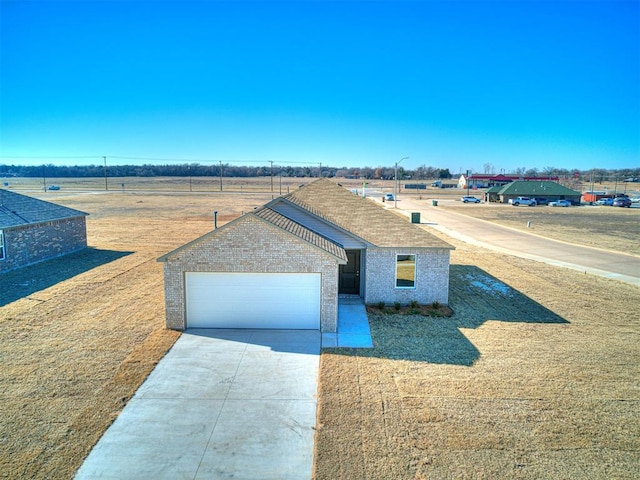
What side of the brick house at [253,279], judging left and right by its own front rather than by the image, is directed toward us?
front

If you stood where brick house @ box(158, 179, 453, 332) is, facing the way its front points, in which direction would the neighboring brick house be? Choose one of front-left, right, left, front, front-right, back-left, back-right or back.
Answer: back-right
